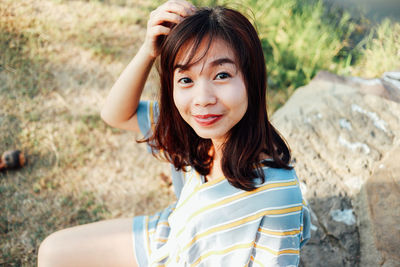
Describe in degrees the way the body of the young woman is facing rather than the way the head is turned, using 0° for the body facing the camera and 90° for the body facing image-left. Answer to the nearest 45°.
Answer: approximately 45°

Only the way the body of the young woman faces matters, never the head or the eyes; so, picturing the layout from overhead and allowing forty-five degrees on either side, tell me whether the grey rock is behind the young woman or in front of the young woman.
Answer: behind
